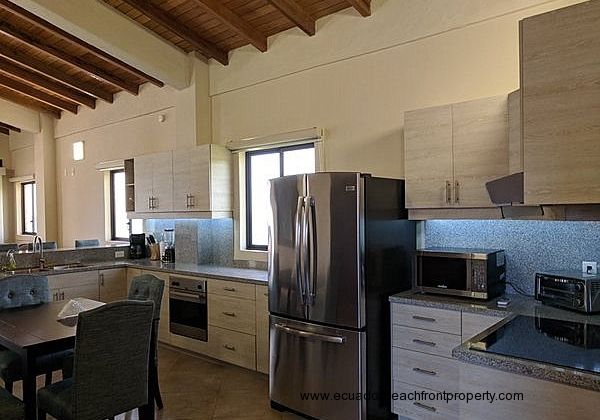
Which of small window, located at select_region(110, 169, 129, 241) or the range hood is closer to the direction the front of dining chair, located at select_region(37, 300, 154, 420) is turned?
the small window

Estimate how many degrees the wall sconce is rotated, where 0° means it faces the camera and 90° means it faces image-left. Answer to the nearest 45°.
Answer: approximately 45°

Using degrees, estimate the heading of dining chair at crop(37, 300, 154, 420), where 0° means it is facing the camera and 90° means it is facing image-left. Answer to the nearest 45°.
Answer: approximately 135°

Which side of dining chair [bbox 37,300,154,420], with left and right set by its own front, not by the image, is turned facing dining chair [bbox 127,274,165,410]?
right

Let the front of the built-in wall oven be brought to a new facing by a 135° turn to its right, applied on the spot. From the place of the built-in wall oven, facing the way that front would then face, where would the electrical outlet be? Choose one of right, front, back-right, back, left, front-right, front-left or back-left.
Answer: back-right

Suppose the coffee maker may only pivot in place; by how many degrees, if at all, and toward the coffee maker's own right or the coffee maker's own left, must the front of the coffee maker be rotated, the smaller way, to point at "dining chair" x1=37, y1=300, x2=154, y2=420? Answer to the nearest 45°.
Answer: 0° — it already faces it

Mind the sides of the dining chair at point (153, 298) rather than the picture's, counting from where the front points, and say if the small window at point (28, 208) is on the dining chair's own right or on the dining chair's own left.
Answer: on the dining chair's own right

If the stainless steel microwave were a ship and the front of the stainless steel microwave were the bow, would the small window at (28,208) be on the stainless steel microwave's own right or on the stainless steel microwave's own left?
on the stainless steel microwave's own right

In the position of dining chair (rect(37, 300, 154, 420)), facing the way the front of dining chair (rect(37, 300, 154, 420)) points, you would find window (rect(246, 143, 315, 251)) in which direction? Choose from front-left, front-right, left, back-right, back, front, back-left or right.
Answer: right

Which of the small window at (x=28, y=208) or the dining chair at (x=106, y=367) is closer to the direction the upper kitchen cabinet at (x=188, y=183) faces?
the dining chair

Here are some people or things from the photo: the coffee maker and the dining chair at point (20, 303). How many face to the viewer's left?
0

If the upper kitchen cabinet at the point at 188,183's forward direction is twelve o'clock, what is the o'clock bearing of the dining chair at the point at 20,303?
The dining chair is roughly at 12 o'clock from the upper kitchen cabinet.

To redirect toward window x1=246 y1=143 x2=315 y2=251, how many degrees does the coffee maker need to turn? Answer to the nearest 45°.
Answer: approximately 45° to its left
